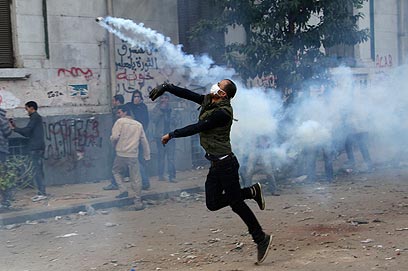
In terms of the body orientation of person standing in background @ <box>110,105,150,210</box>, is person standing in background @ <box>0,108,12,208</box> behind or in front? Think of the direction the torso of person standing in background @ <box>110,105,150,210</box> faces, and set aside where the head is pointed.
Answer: in front

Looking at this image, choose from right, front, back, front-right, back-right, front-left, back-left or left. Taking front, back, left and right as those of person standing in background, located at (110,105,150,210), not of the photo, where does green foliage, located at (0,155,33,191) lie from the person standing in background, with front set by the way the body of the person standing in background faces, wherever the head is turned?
front-left

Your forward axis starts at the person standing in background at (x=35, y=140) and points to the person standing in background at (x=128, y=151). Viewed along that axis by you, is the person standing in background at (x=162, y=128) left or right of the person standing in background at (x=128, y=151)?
left

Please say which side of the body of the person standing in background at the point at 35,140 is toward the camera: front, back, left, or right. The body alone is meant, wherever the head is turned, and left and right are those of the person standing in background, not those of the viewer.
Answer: left

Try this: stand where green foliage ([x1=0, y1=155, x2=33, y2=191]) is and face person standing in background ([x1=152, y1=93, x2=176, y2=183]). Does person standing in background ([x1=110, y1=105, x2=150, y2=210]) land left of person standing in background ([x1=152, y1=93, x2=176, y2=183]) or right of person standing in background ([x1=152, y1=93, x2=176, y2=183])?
right

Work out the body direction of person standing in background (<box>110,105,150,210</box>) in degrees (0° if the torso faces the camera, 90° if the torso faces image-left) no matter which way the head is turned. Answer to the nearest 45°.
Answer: approximately 135°

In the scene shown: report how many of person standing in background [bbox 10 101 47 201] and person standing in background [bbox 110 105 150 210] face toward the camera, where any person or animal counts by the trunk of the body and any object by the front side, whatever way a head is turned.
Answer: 0
